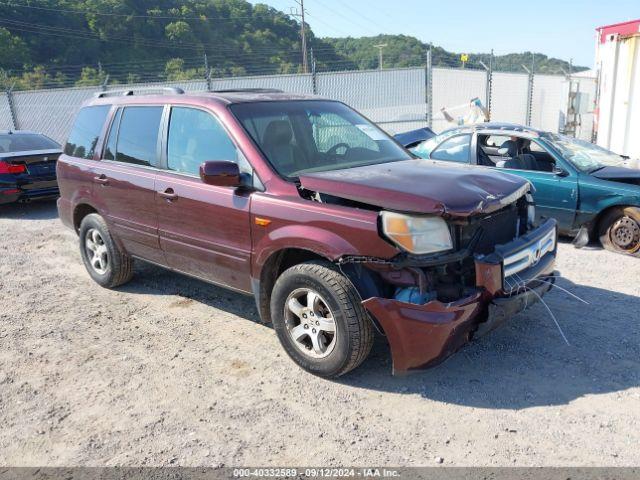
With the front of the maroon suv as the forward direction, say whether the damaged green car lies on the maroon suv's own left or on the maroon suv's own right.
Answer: on the maroon suv's own left

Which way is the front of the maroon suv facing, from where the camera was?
facing the viewer and to the right of the viewer

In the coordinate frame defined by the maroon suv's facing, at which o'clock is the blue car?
The blue car is roughly at 6 o'clock from the maroon suv.

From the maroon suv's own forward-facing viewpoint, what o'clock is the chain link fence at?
The chain link fence is roughly at 8 o'clock from the maroon suv.

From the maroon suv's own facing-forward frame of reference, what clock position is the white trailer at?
The white trailer is roughly at 9 o'clock from the maroon suv.
